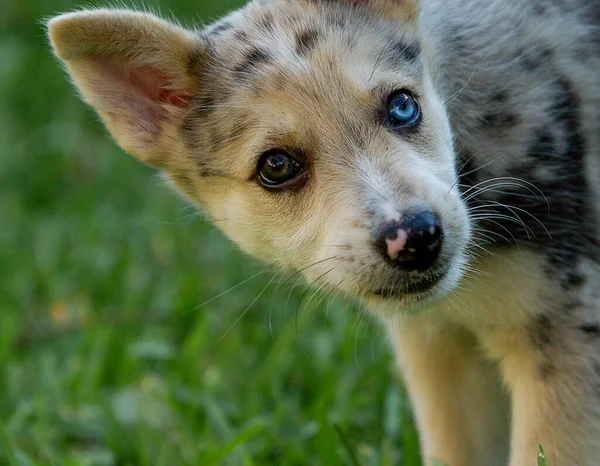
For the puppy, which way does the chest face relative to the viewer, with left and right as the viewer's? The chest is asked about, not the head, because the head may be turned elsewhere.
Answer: facing the viewer and to the left of the viewer
